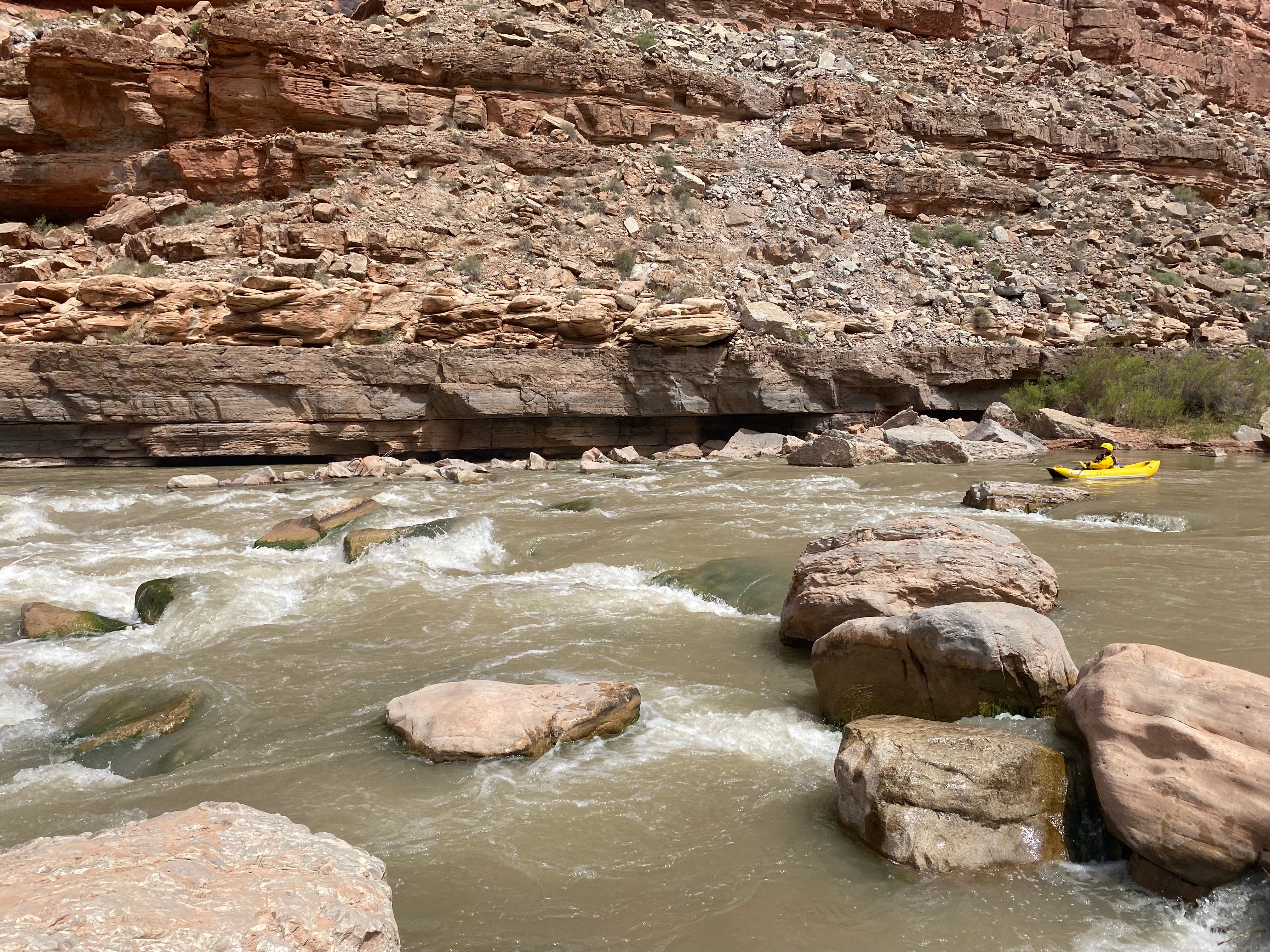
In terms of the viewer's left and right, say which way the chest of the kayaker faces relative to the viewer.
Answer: facing to the left of the viewer

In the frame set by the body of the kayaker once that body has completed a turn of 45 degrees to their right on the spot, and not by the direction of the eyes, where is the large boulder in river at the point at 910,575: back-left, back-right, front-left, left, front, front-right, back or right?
back-left

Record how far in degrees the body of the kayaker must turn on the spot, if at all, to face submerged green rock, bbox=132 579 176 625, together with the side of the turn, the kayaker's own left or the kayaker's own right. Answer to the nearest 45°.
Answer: approximately 45° to the kayaker's own left

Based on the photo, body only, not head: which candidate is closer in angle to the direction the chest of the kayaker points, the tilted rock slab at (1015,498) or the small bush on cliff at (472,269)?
the small bush on cliff

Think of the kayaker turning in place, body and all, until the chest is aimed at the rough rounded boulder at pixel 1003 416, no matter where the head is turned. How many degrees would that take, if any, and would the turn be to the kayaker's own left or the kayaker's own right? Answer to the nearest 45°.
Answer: approximately 90° to the kayaker's own right

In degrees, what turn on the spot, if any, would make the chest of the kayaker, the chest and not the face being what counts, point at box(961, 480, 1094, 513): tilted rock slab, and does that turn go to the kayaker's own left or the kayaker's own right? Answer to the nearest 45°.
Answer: approximately 90° to the kayaker's own left

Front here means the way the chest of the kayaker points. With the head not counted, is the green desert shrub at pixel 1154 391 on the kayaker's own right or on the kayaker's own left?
on the kayaker's own right

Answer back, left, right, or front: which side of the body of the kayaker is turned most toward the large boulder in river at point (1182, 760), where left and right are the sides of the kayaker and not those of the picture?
left

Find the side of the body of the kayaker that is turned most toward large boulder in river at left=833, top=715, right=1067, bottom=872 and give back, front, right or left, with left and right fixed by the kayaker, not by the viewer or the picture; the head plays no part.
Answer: left

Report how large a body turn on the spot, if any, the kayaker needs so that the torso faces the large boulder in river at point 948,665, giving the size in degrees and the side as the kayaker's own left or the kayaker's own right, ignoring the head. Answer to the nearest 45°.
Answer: approximately 90° to the kayaker's own left

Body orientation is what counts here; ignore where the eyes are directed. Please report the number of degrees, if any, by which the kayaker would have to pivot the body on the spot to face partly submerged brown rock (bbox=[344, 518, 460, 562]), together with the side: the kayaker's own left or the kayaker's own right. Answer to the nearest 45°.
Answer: approximately 45° to the kayaker's own left
